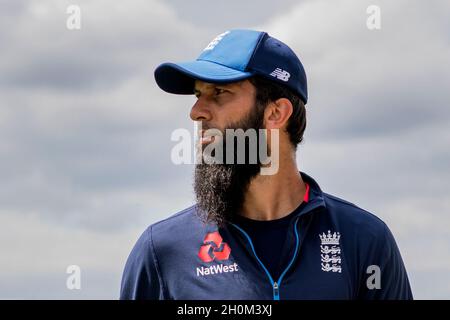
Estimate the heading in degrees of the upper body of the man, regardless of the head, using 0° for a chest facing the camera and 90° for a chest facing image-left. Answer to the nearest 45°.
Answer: approximately 0°

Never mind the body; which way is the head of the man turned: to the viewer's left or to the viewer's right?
to the viewer's left
